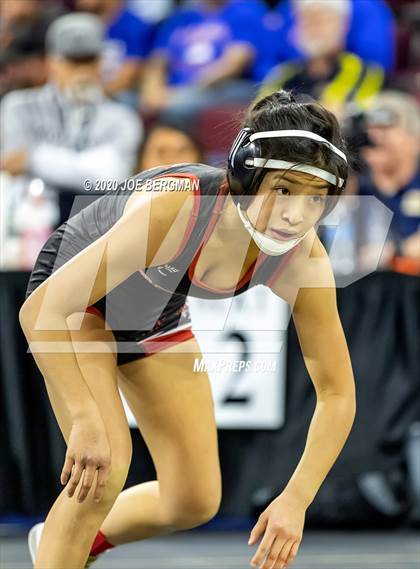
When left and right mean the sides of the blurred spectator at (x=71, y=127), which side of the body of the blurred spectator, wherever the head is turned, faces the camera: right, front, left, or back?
front

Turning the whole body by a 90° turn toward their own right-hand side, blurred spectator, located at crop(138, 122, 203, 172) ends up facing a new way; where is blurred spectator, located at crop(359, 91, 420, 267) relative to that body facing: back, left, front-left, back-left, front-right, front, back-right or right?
back

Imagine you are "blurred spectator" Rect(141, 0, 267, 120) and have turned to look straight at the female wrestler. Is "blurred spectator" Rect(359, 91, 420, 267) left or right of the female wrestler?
left

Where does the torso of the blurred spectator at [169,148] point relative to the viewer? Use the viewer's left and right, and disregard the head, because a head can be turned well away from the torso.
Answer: facing the viewer

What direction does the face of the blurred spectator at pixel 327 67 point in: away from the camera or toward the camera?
toward the camera

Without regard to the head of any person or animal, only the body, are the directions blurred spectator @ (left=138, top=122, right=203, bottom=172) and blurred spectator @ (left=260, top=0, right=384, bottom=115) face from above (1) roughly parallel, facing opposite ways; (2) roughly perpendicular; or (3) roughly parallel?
roughly parallel

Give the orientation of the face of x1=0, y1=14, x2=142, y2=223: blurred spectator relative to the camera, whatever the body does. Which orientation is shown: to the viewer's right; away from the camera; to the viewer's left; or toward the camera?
toward the camera

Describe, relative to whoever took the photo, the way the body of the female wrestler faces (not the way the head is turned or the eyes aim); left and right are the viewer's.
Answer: facing the viewer and to the right of the viewer

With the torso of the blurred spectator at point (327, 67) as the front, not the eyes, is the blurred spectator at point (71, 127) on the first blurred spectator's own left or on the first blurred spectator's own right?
on the first blurred spectator's own right

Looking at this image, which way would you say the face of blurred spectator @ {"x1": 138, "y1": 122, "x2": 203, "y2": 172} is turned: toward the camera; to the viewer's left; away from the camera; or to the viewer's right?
toward the camera

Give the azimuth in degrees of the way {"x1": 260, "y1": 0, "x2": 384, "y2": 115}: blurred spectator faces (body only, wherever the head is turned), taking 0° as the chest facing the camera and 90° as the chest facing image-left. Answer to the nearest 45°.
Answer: approximately 0°

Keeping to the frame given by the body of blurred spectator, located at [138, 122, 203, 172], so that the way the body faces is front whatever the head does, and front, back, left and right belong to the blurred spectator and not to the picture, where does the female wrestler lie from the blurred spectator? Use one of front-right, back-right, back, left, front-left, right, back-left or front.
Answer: front

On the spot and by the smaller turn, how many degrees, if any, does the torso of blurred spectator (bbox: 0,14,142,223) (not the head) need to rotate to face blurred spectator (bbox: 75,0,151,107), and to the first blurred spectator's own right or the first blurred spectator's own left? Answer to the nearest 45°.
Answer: approximately 180°

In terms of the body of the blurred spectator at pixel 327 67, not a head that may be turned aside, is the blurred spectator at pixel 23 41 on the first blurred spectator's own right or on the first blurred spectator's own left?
on the first blurred spectator's own right

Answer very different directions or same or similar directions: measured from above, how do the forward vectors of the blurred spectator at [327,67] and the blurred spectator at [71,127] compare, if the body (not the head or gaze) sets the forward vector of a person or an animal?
same or similar directions

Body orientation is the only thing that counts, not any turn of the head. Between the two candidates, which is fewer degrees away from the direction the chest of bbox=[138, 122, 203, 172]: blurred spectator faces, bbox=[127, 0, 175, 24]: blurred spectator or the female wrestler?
the female wrestler
